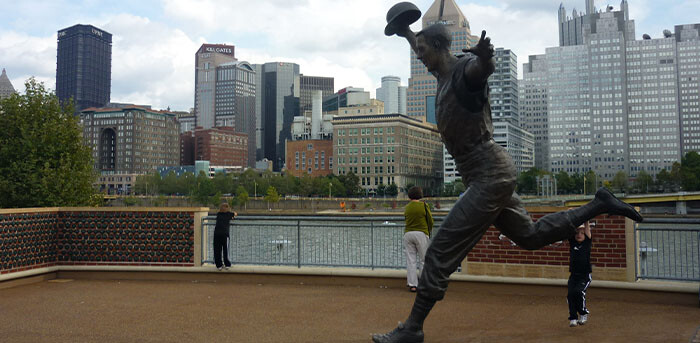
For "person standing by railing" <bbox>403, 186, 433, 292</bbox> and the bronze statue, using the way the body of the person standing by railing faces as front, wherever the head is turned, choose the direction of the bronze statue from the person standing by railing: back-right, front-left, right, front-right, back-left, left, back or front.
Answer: back

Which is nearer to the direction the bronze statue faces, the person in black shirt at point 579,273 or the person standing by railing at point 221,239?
the person standing by railing

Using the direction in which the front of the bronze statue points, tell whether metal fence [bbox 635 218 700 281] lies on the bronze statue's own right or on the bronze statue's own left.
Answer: on the bronze statue's own right

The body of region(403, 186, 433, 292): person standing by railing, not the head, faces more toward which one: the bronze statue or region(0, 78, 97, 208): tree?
the tree

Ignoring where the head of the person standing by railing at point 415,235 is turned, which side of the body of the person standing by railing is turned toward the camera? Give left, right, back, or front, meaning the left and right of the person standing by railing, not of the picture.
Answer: back

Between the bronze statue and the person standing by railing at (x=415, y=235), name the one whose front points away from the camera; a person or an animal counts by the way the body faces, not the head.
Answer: the person standing by railing

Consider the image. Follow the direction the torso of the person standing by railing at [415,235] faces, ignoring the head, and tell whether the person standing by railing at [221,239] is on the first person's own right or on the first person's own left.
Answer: on the first person's own left

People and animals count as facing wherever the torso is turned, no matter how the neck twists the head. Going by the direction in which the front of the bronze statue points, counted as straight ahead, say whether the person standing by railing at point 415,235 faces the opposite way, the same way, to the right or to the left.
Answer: to the right

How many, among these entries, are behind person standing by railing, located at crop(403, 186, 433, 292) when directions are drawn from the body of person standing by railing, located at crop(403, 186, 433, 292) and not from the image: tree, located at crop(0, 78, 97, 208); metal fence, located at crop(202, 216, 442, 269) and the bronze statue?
1

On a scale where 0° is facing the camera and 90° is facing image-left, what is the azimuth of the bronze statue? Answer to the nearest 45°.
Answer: approximately 90°

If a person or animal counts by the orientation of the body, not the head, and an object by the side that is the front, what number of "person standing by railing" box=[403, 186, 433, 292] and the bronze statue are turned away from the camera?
1
